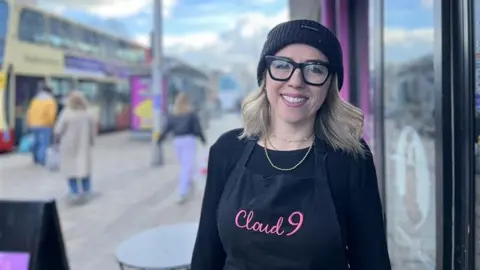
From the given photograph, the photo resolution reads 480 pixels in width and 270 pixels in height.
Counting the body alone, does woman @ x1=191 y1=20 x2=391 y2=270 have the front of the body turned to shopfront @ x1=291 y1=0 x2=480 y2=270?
no

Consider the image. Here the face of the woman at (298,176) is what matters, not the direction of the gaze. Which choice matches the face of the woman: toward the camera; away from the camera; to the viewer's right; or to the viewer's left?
toward the camera

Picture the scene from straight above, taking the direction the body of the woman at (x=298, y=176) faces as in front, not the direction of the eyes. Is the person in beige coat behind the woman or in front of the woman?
behind

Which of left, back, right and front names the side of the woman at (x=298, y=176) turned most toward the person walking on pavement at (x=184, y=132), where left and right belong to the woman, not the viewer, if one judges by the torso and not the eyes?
back

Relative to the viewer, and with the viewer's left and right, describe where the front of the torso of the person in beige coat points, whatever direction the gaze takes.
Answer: facing away from the viewer

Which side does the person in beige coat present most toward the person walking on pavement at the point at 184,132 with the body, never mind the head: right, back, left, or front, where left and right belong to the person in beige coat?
right

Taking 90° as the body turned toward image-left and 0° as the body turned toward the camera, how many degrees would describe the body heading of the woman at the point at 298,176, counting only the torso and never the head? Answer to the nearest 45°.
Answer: approximately 0°

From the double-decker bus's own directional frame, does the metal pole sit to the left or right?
on its left

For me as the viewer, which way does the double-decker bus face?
facing the viewer and to the left of the viewer

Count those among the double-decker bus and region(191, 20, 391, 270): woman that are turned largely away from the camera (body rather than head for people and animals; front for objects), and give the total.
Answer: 0

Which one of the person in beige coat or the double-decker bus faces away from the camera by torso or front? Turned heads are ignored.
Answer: the person in beige coat

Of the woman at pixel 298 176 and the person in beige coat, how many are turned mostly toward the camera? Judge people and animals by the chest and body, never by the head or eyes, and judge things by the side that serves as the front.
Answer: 1

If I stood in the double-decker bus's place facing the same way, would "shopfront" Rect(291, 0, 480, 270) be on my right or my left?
on my left
